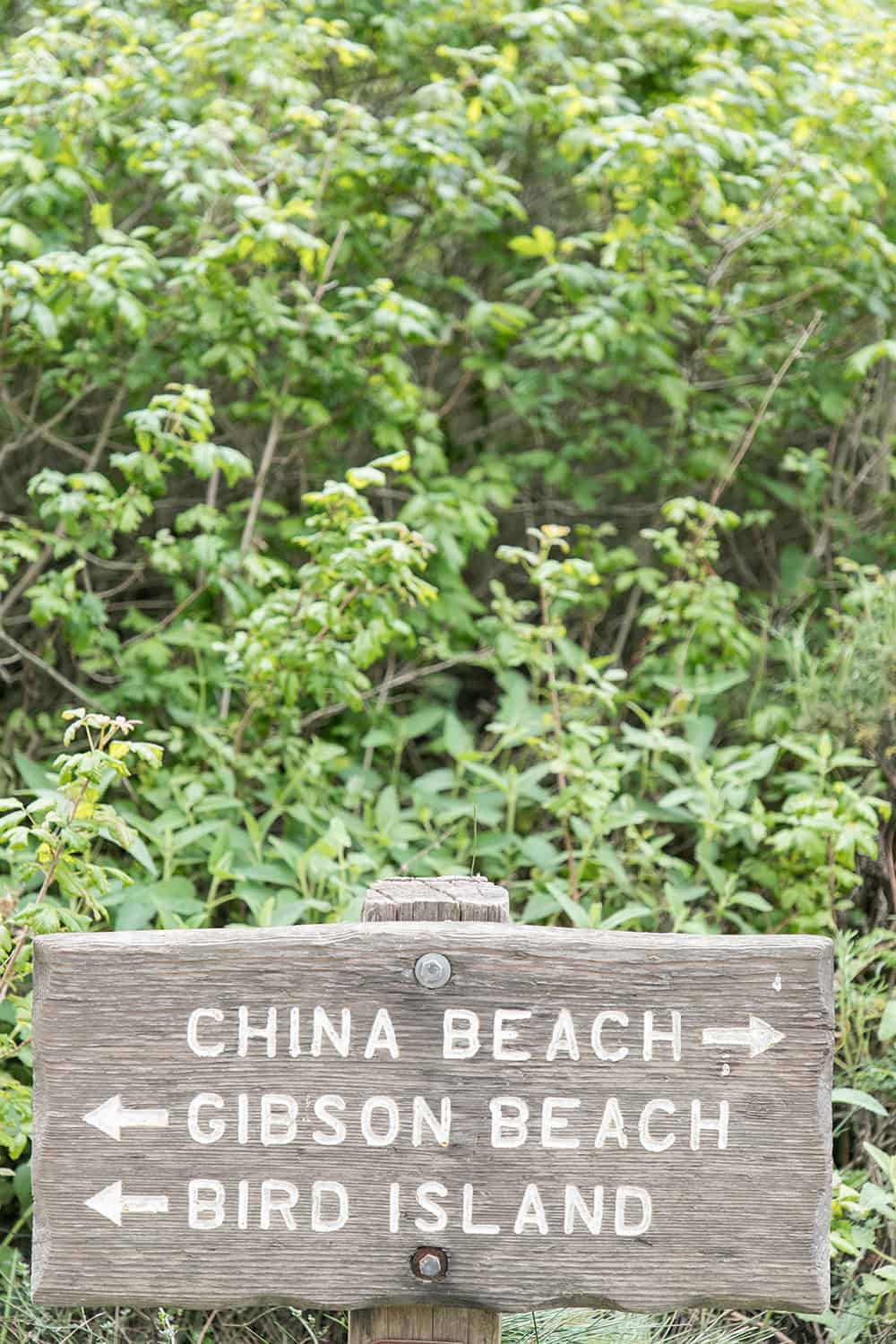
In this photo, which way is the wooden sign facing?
toward the camera
